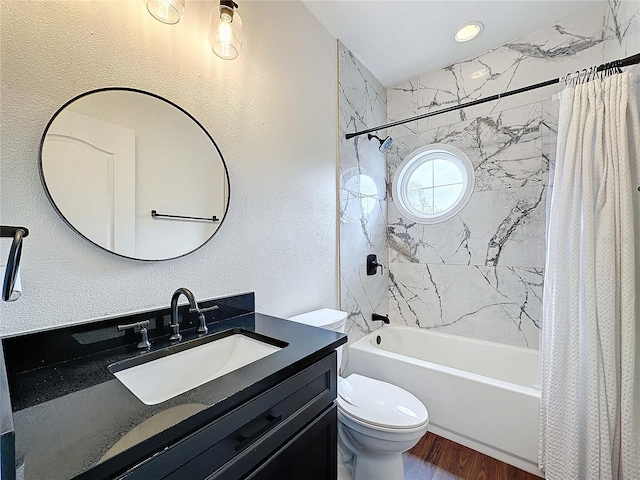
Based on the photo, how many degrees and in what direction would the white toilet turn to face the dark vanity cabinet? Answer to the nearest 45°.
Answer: approximately 90° to its right

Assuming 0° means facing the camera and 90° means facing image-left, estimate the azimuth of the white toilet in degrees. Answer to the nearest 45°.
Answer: approximately 315°

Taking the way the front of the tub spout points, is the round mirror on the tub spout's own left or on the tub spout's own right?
on the tub spout's own right

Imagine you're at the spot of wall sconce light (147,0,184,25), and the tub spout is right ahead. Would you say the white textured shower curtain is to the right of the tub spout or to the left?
right

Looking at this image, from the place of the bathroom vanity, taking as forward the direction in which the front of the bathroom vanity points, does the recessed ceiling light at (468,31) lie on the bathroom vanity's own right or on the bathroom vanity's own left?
on the bathroom vanity's own left

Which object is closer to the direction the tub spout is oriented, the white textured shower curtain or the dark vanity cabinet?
the white textured shower curtain

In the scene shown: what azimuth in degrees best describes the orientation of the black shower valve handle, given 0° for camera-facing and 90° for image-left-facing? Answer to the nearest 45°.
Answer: approximately 315°

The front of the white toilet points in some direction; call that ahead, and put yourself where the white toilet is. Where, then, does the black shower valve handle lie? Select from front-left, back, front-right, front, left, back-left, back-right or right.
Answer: back-left
